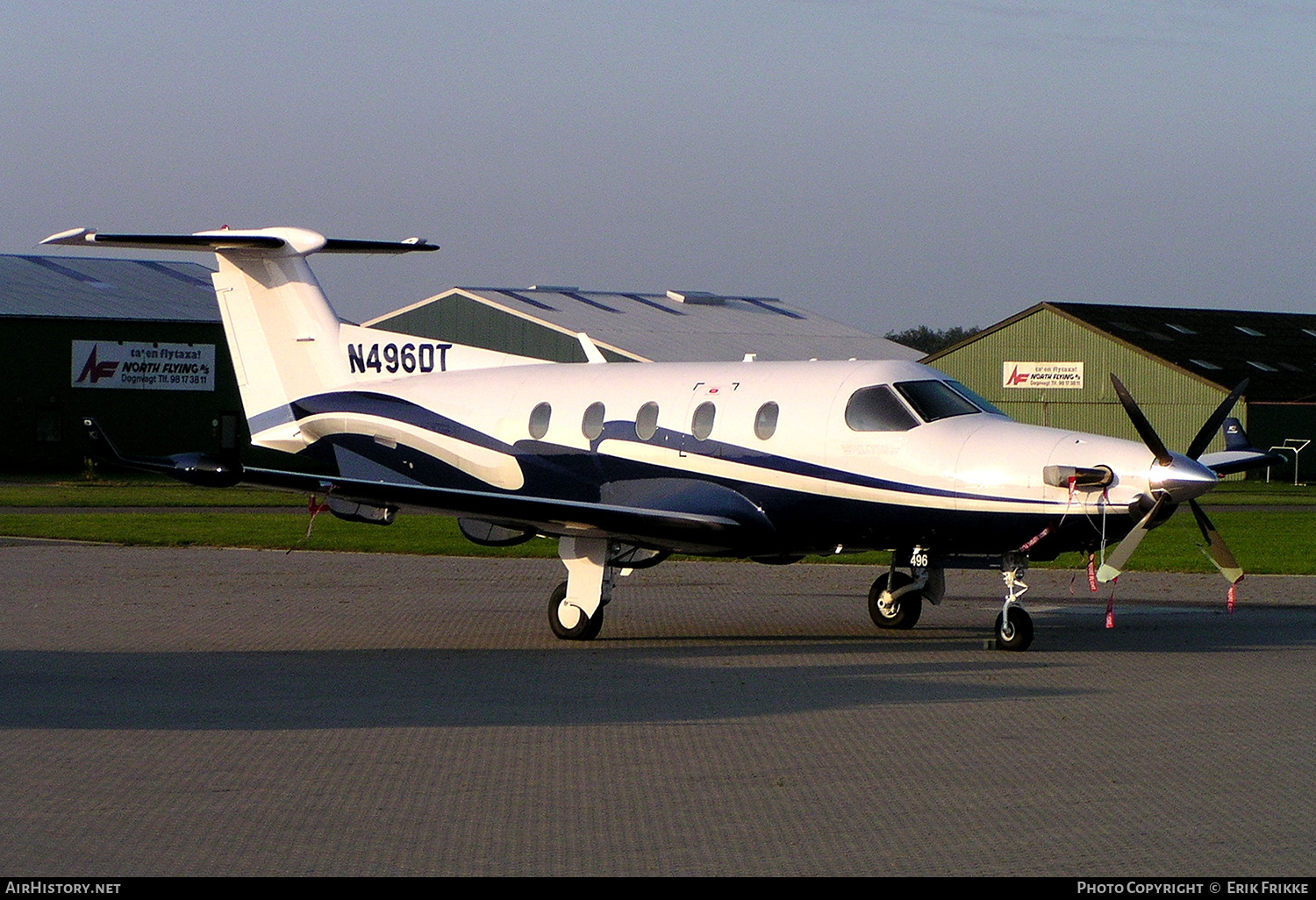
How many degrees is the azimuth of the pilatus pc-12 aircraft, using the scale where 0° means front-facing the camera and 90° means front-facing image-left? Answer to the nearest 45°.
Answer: approximately 315°
